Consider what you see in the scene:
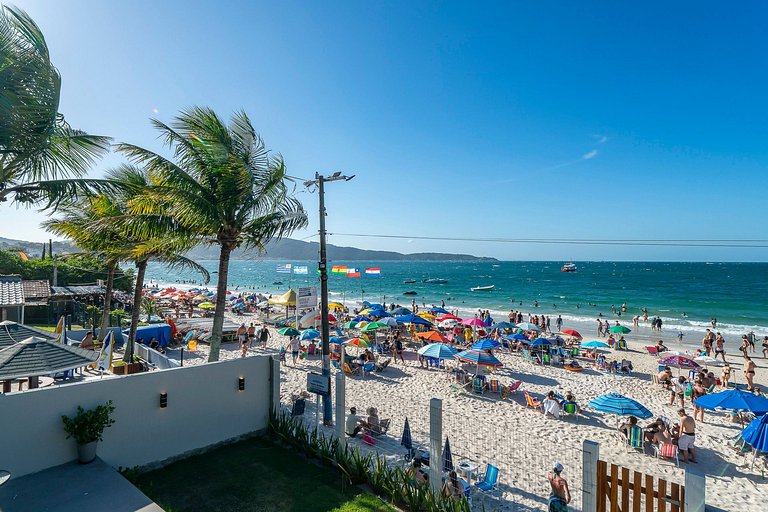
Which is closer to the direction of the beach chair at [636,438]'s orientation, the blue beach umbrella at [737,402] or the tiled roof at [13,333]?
the blue beach umbrella

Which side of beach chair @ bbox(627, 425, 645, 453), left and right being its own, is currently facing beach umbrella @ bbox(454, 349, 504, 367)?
front

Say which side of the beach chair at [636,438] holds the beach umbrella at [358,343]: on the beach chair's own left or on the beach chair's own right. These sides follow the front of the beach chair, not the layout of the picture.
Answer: on the beach chair's own left

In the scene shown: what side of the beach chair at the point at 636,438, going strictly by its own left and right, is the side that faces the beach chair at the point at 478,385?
left

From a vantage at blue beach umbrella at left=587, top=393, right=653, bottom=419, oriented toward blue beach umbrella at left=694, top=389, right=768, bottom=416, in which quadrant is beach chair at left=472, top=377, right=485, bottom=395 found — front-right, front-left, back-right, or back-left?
back-left

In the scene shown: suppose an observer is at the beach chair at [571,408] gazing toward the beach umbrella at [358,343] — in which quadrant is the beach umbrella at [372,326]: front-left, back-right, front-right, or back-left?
front-right

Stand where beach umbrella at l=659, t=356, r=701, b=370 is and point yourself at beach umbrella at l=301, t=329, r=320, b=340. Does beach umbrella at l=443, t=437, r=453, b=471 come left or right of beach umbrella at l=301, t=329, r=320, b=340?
left

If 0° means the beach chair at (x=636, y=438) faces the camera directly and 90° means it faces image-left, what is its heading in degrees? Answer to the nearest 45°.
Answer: approximately 225°

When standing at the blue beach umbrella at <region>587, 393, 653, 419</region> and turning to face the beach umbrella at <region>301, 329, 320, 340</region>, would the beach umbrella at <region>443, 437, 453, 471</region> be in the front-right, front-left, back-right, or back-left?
front-left

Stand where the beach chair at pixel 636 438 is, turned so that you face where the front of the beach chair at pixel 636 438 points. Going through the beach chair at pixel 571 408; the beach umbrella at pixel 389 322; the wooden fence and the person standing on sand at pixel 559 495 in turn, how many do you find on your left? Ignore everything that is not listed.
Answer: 2

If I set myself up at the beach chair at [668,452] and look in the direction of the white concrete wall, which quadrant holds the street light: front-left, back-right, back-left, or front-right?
front-right

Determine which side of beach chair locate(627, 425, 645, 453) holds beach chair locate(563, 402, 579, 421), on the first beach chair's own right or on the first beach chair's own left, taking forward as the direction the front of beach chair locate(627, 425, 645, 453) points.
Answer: on the first beach chair's own left

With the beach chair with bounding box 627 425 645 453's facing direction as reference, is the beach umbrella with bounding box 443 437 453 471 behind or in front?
behind

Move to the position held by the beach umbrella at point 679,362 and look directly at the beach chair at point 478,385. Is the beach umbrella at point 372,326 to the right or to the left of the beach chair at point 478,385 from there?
right
